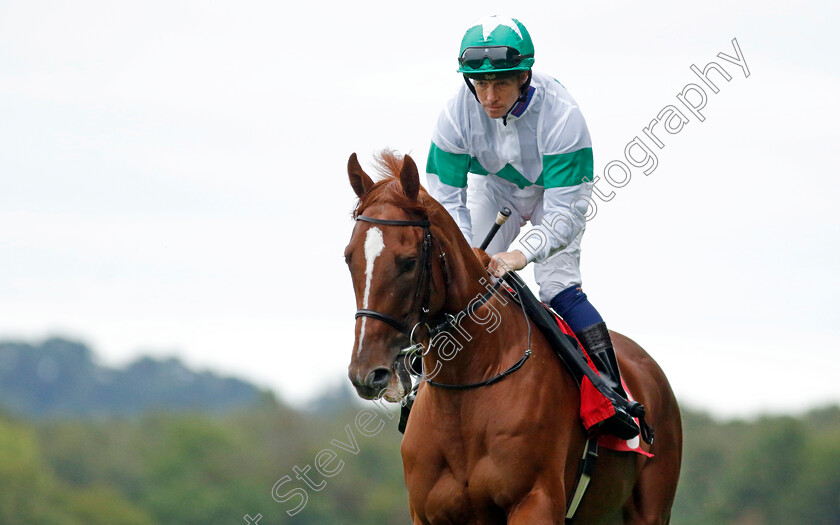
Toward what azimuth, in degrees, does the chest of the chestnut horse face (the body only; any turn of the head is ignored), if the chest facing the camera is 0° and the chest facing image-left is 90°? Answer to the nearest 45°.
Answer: approximately 45°

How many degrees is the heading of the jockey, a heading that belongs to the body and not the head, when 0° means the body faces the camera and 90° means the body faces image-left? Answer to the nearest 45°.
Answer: approximately 45°
